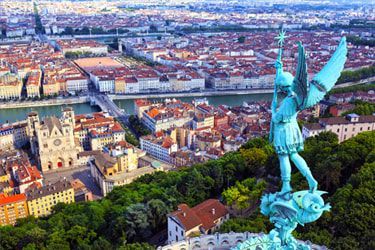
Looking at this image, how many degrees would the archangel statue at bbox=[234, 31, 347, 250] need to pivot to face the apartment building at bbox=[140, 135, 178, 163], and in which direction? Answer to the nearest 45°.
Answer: approximately 45° to its right

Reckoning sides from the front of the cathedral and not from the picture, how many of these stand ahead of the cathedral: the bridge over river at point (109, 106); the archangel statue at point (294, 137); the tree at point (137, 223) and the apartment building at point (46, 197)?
3

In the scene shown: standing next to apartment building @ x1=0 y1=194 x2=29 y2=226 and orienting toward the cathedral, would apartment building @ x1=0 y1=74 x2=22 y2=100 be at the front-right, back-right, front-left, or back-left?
front-left

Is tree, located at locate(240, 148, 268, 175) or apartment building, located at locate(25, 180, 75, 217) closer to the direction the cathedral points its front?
the apartment building

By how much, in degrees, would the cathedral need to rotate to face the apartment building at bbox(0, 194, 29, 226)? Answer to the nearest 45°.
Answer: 0° — it already faces it

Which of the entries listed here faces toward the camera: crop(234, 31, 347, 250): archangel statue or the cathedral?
the cathedral

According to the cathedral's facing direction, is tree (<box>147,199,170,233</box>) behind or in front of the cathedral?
in front

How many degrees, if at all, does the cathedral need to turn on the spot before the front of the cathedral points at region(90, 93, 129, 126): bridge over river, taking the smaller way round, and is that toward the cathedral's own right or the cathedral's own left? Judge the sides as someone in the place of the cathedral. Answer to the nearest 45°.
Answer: approximately 135° to the cathedral's own left

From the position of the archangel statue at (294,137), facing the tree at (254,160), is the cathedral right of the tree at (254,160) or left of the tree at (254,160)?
left

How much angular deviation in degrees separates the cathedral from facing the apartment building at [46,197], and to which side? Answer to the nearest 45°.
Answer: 0° — it already faces it

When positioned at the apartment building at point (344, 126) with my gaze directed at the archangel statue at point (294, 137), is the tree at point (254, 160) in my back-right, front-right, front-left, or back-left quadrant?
front-right

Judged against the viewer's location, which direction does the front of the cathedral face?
facing the viewer

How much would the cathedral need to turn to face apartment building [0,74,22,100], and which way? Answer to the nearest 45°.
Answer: approximately 180°

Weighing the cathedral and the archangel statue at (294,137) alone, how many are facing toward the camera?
1

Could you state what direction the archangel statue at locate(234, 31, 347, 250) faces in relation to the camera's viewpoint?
facing to the left of the viewer

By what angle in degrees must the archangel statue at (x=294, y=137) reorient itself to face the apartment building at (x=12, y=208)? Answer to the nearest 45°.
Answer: approximately 45° to its right

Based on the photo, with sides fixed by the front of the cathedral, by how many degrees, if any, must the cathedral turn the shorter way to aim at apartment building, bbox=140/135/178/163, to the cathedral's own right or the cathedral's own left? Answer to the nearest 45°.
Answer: approximately 90° to the cathedral's own left
